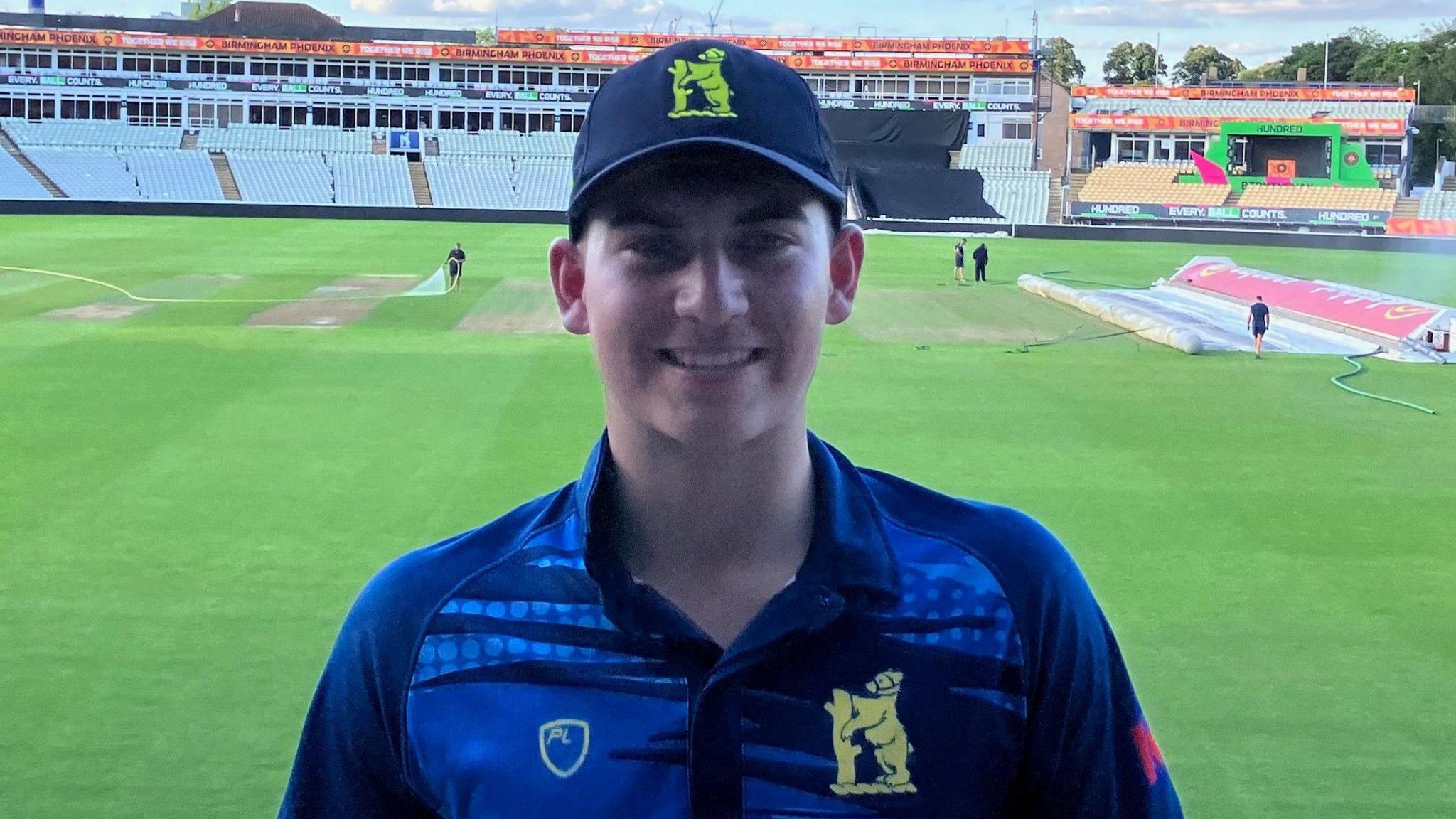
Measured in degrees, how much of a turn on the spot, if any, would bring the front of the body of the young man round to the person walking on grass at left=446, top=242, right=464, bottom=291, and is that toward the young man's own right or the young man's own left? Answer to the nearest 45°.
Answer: approximately 180°

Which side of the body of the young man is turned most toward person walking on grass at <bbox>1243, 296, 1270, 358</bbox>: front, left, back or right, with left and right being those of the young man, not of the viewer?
back

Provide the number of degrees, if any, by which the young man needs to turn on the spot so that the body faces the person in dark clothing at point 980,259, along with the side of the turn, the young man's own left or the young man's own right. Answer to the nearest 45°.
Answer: approximately 180°

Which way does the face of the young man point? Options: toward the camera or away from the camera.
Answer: toward the camera

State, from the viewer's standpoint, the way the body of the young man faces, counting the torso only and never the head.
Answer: toward the camera
